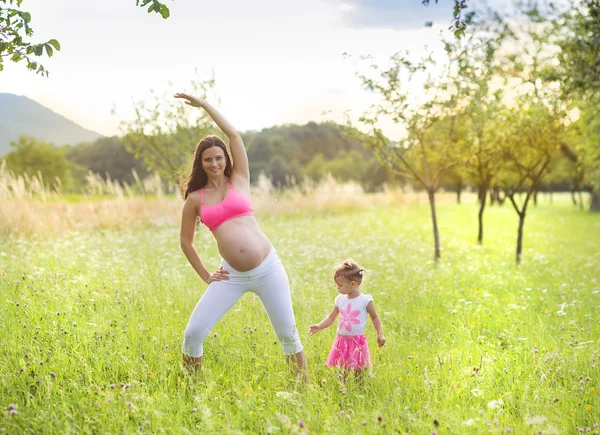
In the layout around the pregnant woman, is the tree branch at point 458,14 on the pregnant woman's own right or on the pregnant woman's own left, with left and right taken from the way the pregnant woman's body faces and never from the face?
on the pregnant woman's own left

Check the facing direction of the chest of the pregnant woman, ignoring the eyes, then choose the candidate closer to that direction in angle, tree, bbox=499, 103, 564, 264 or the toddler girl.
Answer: the toddler girl

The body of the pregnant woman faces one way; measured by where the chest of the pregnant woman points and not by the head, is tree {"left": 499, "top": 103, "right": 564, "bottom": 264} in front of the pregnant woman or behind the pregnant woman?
behind

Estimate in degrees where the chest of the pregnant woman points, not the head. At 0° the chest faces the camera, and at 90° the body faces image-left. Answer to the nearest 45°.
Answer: approximately 0°

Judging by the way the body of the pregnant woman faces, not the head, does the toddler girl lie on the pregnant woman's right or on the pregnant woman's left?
on the pregnant woman's left
